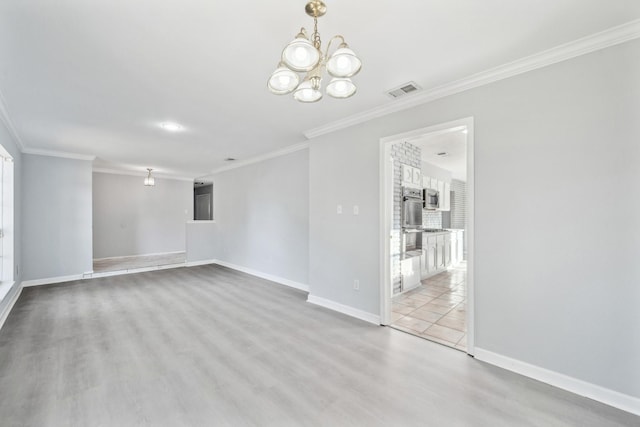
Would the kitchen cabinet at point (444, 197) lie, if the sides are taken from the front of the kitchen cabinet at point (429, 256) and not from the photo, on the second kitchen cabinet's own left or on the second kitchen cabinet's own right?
on the second kitchen cabinet's own left

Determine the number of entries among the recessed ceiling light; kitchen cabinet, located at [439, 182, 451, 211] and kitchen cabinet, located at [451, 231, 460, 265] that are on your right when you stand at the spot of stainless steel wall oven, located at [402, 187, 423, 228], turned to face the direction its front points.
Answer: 1

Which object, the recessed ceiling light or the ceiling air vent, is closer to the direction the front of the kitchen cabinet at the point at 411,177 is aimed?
the ceiling air vent

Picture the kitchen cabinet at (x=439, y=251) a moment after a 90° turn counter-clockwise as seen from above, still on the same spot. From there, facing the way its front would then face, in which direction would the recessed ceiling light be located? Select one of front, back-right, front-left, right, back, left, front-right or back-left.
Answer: back

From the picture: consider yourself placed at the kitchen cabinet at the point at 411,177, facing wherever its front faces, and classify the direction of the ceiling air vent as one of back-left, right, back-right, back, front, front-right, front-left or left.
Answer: front-right

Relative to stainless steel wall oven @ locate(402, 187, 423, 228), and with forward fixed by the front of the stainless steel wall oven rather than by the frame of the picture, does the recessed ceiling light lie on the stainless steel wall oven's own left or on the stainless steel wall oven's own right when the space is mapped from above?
on the stainless steel wall oven's own right
